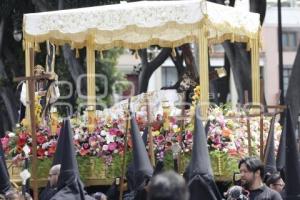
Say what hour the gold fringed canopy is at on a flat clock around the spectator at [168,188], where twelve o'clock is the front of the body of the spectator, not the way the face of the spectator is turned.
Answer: The gold fringed canopy is roughly at 12 o'clock from the spectator.

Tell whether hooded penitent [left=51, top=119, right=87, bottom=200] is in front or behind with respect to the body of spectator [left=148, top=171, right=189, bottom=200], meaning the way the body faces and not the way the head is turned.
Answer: in front

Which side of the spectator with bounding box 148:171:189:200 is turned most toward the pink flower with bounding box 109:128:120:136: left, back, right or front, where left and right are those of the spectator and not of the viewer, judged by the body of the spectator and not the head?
front

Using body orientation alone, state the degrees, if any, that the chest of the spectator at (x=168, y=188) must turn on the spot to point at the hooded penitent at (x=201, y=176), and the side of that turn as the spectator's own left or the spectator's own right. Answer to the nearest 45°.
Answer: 0° — they already face them

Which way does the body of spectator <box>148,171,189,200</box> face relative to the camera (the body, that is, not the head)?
away from the camera

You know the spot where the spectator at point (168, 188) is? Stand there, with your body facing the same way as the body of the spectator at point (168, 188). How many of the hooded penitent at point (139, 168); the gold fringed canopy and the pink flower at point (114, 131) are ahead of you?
3

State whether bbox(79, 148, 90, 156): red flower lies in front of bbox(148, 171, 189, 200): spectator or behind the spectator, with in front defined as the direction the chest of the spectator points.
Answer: in front

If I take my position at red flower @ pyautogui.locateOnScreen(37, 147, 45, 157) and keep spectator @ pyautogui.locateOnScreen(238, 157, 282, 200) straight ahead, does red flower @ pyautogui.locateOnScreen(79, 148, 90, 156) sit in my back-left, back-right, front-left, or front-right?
front-left

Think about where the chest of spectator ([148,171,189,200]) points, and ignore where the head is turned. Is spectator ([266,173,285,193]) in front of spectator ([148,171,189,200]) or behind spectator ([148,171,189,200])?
in front

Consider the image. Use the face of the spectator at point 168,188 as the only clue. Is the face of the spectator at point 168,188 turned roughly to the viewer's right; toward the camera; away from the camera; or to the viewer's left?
away from the camera
